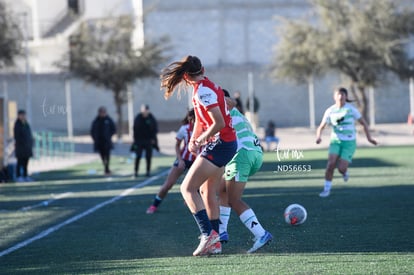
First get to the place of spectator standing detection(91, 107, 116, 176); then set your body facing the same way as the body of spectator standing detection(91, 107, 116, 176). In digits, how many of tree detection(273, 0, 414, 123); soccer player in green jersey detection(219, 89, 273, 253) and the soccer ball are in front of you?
2

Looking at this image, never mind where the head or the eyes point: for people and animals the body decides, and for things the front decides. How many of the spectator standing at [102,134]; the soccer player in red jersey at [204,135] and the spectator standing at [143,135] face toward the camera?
2

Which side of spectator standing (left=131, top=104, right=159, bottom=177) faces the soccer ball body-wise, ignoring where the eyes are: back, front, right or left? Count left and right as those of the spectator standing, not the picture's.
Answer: front

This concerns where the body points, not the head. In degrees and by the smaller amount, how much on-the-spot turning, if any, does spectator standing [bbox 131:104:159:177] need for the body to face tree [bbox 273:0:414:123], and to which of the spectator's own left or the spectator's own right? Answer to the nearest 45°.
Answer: approximately 135° to the spectator's own left

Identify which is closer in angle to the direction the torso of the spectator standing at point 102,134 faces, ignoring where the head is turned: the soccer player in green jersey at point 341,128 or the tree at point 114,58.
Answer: the soccer player in green jersey

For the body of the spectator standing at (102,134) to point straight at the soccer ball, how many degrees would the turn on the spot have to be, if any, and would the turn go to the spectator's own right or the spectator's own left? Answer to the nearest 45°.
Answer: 0° — they already face it

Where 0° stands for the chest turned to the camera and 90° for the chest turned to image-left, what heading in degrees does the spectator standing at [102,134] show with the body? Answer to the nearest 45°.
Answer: approximately 0°

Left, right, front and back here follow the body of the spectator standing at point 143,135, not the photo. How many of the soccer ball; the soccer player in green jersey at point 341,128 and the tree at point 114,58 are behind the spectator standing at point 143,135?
1

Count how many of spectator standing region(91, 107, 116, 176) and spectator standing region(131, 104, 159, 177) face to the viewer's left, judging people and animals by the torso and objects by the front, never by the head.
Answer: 0
